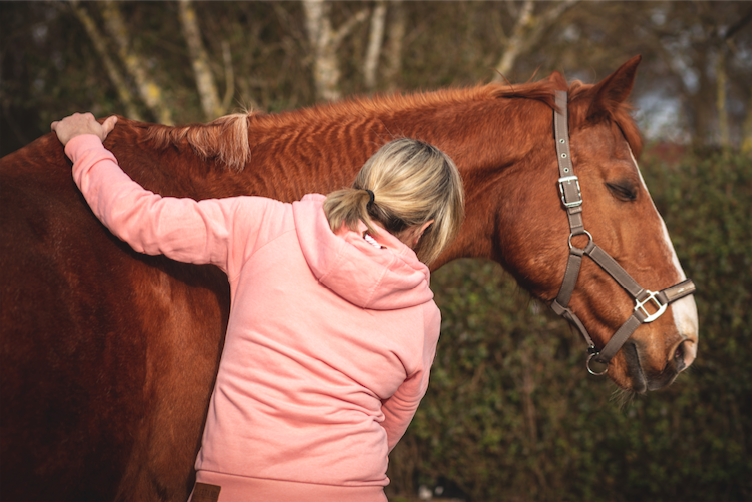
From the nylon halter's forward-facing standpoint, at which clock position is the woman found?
The woman is roughly at 4 o'clock from the nylon halter.

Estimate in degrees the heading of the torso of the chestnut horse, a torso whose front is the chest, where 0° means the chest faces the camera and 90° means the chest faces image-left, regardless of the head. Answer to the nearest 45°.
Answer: approximately 270°

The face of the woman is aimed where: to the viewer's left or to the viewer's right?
to the viewer's right

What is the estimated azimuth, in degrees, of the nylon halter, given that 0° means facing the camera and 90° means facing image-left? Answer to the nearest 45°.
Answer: approximately 270°
